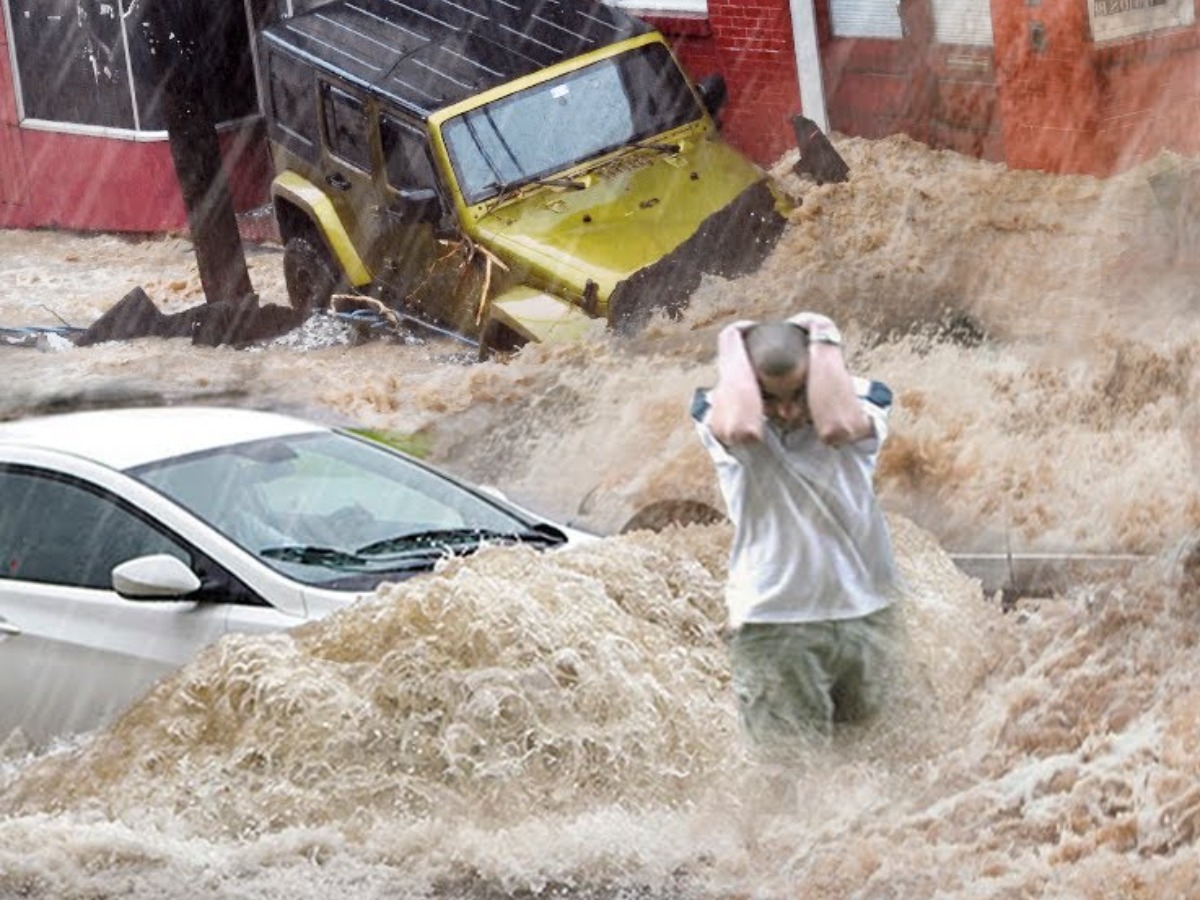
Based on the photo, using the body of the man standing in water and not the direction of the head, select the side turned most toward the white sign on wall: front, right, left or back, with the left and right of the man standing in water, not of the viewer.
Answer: back

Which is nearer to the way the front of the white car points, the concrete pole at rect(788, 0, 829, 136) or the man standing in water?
the man standing in water

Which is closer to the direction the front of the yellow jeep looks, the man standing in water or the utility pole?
the man standing in water

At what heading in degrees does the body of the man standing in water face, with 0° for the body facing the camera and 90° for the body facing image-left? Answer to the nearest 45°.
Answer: approximately 0°

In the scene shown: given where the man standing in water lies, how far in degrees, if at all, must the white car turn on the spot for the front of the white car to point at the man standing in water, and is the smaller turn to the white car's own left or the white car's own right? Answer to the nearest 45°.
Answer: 0° — it already faces them

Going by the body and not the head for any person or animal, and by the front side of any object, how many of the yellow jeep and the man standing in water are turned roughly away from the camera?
0

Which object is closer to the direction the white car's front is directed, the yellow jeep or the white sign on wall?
the white sign on wall

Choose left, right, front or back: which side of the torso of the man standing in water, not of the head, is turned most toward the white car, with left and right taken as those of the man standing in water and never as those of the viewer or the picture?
right

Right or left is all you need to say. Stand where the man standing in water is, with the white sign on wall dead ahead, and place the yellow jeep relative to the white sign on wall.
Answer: left

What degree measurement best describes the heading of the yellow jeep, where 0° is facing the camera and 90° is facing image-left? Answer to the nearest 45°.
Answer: approximately 315°

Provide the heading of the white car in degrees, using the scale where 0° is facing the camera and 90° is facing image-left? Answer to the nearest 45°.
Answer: approximately 315°
